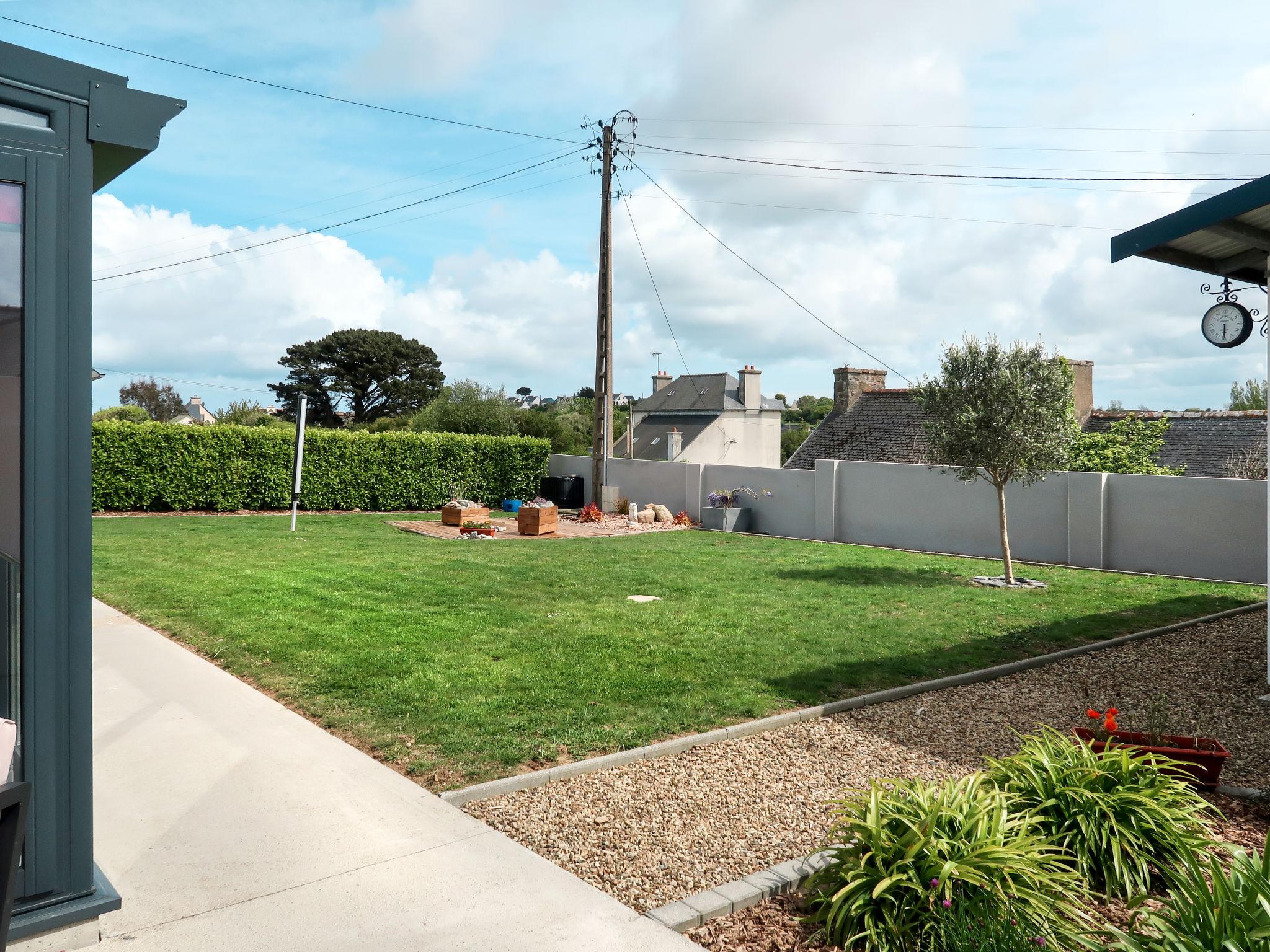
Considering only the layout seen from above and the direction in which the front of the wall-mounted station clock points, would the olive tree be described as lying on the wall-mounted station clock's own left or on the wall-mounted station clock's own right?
on the wall-mounted station clock's own right

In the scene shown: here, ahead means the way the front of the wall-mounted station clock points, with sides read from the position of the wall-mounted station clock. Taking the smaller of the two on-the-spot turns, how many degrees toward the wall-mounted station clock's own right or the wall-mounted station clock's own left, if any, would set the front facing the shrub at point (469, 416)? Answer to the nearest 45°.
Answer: approximately 90° to the wall-mounted station clock's own right

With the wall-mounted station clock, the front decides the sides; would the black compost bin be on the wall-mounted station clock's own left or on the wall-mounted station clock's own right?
on the wall-mounted station clock's own right

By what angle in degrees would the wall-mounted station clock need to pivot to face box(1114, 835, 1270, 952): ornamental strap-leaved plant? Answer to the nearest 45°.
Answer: approximately 45° to its left

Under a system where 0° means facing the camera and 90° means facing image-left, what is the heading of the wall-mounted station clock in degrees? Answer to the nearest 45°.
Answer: approximately 45°

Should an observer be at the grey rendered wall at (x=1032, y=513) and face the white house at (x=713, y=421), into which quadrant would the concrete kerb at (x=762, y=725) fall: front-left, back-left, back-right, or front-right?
back-left

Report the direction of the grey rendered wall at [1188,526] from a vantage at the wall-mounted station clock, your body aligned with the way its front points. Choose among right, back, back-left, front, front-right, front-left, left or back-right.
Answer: back-right

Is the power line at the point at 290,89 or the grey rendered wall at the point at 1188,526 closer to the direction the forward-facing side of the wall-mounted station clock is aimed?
the power line
